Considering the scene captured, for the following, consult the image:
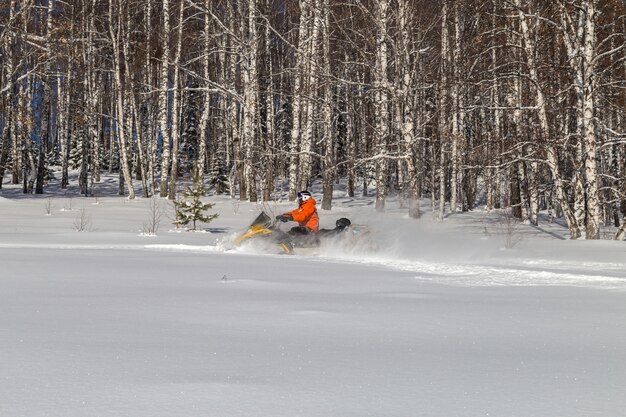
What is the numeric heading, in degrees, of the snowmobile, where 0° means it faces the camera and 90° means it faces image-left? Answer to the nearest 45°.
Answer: approximately 90°

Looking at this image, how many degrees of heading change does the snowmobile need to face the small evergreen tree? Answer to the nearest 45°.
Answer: approximately 45° to its right
